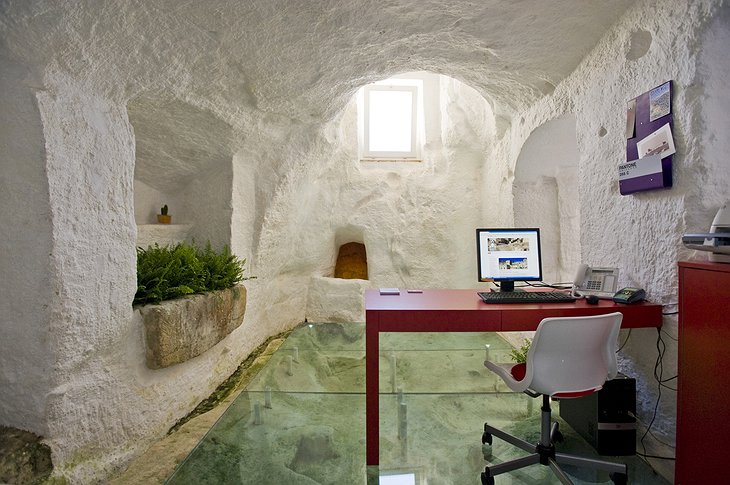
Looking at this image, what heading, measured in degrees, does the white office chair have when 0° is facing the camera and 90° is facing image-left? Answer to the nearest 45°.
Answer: approximately 135°

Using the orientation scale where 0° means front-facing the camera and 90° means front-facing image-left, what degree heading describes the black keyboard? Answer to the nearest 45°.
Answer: approximately 0°

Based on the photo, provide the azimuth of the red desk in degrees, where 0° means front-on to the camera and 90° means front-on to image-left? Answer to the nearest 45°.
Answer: approximately 0°

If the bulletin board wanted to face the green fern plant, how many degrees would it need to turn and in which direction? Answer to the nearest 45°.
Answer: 0° — it already faces it

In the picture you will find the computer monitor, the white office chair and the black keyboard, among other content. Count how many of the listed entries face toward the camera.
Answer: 2

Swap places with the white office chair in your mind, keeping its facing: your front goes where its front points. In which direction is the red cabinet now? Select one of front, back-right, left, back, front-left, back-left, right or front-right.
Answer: back-right

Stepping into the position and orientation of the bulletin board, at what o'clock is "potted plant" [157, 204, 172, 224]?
The potted plant is roughly at 1 o'clock from the bulletin board.

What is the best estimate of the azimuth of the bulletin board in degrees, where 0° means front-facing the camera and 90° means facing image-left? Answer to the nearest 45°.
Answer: approximately 45°

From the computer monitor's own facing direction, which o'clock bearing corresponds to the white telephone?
The white telephone is roughly at 9 o'clock from the computer monitor.
